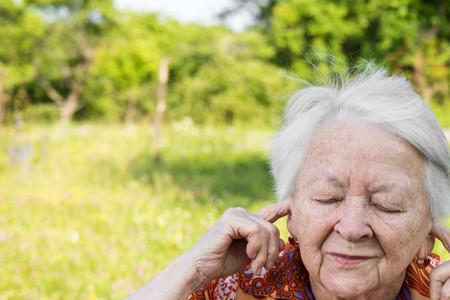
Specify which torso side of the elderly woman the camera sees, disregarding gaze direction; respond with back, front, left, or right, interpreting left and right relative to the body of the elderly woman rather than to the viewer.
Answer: front

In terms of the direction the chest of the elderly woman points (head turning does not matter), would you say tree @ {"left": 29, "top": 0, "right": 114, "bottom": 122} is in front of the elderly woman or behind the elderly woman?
behind

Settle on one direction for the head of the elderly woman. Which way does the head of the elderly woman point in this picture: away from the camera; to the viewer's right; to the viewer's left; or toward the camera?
toward the camera
